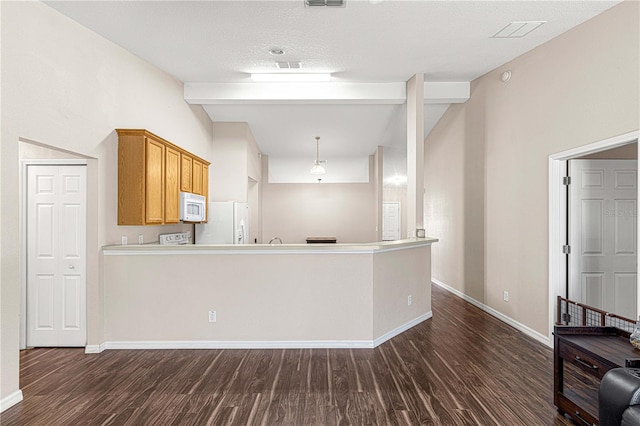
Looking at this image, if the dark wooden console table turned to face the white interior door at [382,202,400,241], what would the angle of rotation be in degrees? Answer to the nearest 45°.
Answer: approximately 90° to its right

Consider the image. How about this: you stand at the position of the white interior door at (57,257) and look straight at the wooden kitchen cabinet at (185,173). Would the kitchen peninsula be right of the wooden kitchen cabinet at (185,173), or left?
right

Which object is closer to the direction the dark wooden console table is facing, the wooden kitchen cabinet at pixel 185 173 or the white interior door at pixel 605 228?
the wooden kitchen cabinet

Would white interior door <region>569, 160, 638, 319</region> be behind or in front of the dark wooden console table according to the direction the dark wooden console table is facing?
behind

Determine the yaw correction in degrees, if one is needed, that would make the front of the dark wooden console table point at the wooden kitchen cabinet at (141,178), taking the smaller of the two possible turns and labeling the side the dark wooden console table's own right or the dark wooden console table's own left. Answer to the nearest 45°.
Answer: approximately 45° to the dark wooden console table's own right

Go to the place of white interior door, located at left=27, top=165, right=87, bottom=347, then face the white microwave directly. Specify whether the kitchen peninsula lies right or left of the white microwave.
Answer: right

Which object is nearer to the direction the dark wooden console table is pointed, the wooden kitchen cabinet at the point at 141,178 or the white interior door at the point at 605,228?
the wooden kitchen cabinet

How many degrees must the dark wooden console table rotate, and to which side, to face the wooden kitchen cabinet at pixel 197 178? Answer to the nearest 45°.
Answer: approximately 45° to its right

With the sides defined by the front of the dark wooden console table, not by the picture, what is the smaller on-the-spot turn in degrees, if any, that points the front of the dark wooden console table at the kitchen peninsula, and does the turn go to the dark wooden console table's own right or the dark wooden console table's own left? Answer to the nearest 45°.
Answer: approximately 45° to the dark wooden console table's own right

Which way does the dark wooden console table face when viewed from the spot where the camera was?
facing the viewer and to the left of the viewer

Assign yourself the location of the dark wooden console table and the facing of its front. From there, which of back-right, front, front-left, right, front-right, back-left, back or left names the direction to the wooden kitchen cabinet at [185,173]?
front-right

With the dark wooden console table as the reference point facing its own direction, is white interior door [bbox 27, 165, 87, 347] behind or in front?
in front
